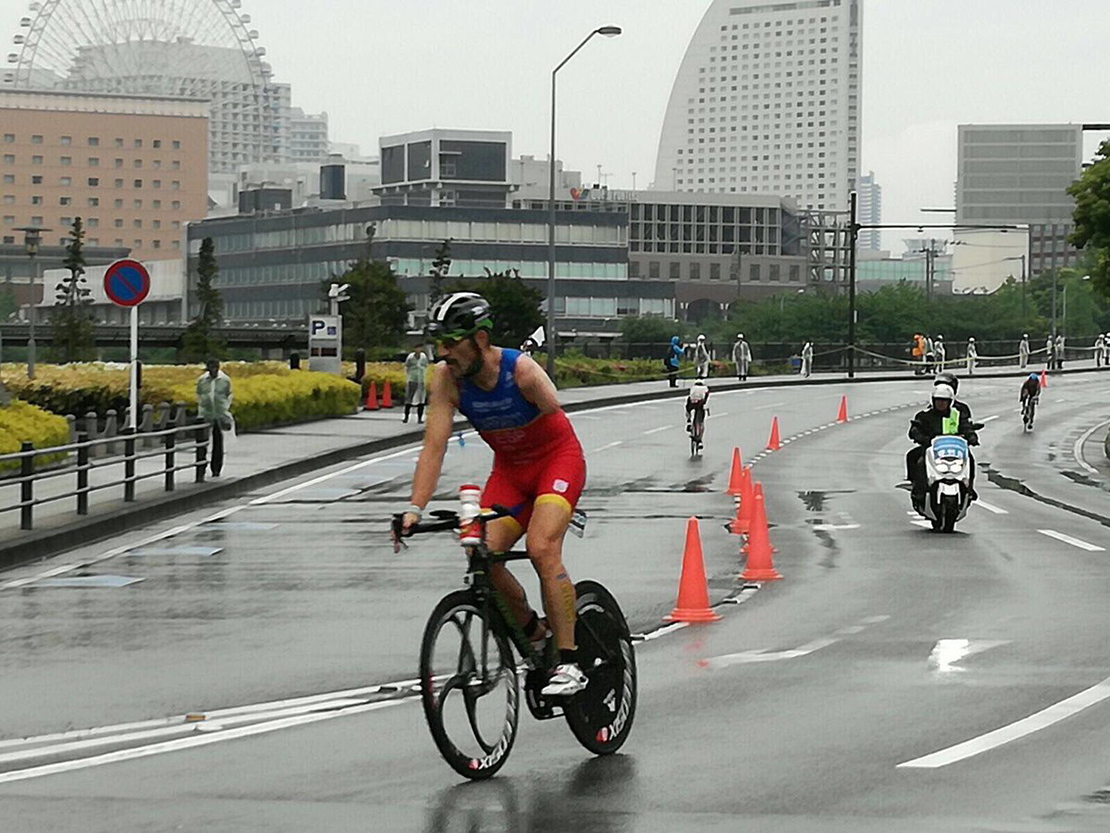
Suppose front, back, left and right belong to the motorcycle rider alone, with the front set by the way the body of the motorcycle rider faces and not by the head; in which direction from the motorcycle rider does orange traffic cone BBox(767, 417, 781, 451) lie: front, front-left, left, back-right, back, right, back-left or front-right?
back

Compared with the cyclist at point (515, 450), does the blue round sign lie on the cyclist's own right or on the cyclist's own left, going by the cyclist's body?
on the cyclist's own right

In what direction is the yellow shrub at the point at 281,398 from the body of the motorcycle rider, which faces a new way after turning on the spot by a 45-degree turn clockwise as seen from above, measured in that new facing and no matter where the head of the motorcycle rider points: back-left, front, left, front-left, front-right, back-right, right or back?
right

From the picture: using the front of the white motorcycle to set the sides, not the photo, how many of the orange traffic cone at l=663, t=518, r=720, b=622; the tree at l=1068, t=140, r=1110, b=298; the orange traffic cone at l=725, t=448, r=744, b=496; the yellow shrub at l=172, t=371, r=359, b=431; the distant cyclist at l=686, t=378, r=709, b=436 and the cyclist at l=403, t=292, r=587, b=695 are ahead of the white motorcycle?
2

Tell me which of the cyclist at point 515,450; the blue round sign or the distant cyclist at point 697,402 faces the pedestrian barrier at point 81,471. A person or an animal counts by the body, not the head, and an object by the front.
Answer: the blue round sign
